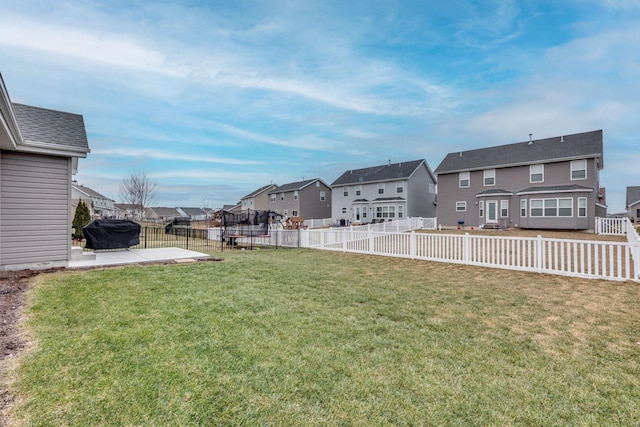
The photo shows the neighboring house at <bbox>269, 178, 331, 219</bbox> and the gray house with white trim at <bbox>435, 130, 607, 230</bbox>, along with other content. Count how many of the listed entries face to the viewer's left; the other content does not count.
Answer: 0

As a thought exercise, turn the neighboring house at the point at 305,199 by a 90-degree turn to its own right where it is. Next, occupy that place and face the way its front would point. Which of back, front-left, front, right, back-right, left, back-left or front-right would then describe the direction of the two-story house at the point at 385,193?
front

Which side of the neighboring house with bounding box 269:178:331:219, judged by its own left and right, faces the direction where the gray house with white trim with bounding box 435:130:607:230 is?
right

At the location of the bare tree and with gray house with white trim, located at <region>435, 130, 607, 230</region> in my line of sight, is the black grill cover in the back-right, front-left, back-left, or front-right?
front-right

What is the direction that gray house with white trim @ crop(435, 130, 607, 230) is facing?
away from the camera

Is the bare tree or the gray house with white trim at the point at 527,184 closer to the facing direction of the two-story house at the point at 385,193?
the gray house with white trim

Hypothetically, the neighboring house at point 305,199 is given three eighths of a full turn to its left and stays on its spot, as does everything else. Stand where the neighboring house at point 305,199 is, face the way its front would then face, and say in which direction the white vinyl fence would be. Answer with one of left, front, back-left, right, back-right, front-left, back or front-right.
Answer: left

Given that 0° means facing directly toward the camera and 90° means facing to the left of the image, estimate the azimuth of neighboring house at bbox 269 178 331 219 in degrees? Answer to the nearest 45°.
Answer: approximately 225°

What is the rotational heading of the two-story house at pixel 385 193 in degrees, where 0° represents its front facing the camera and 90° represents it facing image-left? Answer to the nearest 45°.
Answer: approximately 225°

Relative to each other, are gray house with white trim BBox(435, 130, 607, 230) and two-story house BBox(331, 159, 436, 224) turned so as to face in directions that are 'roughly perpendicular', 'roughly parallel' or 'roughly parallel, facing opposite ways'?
roughly parallel
